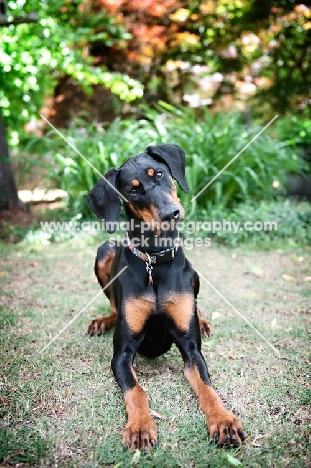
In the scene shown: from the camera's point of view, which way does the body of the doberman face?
toward the camera

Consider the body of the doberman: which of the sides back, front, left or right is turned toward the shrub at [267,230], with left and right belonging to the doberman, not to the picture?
back
